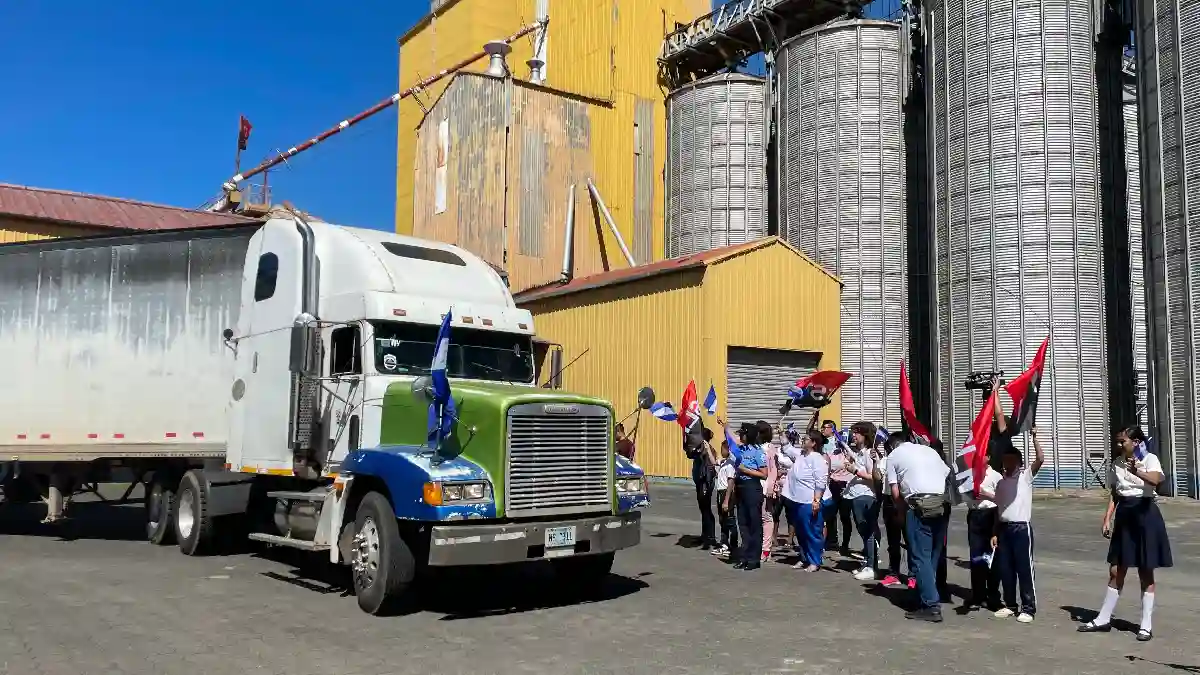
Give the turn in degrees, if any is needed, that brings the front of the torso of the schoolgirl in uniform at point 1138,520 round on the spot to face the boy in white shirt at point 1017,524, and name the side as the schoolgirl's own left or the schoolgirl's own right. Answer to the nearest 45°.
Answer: approximately 45° to the schoolgirl's own right

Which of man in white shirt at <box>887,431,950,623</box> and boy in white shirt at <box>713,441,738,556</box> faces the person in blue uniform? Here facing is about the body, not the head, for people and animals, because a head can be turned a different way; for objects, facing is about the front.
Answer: the man in white shirt

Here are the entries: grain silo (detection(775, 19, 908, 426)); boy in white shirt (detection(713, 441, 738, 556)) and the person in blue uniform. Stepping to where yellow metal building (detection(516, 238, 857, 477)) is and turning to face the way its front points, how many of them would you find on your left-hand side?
1

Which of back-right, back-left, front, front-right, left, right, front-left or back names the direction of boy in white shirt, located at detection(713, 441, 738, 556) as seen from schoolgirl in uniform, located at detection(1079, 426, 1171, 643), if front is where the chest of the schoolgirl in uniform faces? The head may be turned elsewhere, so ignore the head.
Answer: right

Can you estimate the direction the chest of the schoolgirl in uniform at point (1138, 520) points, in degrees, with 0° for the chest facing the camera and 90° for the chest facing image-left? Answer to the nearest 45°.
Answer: approximately 45°

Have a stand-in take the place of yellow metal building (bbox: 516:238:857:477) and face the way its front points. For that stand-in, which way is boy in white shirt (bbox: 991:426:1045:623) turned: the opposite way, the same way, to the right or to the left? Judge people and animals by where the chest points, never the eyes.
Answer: to the right

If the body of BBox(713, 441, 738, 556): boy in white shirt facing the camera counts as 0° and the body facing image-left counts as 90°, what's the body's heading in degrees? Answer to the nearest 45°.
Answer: approximately 90°

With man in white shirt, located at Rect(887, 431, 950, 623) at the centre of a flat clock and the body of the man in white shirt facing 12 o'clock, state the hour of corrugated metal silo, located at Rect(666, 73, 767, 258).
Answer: The corrugated metal silo is roughly at 1 o'clock from the man in white shirt.

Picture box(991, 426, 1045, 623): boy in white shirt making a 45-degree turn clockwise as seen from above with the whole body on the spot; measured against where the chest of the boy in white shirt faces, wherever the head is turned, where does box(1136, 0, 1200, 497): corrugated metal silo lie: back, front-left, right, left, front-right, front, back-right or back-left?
right

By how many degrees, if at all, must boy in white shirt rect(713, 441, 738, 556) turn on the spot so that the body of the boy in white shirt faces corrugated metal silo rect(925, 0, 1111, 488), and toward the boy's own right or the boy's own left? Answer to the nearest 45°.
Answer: approximately 135° to the boy's own right
